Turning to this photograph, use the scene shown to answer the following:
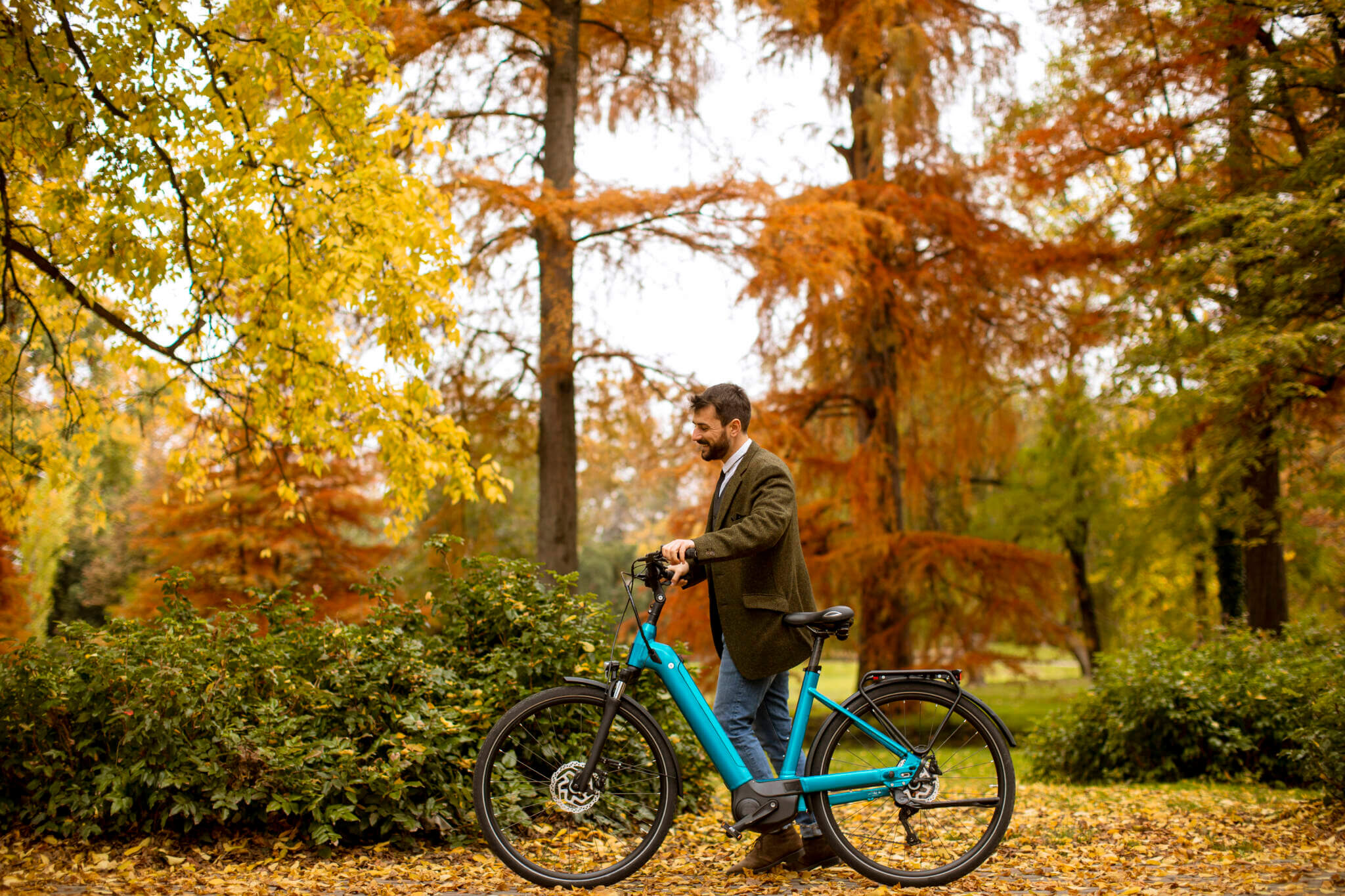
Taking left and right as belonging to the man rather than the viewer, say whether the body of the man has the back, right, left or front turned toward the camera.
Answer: left

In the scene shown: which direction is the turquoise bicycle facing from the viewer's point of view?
to the viewer's left

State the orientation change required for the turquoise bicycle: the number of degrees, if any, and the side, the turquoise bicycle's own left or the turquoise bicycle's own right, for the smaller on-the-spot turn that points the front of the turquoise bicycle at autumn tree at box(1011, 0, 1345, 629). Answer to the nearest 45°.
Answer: approximately 135° to the turquoise bicycle's own right

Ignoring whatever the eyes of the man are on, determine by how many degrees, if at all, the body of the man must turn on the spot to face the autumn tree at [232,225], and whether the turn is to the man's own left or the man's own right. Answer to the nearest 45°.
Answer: approximately 45° to the man's own right

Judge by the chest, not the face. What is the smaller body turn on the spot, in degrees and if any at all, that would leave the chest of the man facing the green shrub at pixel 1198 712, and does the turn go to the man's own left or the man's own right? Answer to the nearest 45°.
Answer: approximately 135° to the man's own right

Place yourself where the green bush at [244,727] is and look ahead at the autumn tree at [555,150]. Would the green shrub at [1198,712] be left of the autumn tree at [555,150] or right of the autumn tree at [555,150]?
right

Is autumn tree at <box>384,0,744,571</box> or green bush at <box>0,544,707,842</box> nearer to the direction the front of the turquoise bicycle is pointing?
the green bush

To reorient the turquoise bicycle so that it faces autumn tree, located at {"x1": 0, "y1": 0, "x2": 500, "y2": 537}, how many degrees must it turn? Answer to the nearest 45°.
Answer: approximately 45° to its right

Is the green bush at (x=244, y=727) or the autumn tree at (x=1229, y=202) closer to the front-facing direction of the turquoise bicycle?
the green bush

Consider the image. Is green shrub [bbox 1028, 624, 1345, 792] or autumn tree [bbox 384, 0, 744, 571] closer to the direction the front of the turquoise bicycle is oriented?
the autumn tree
